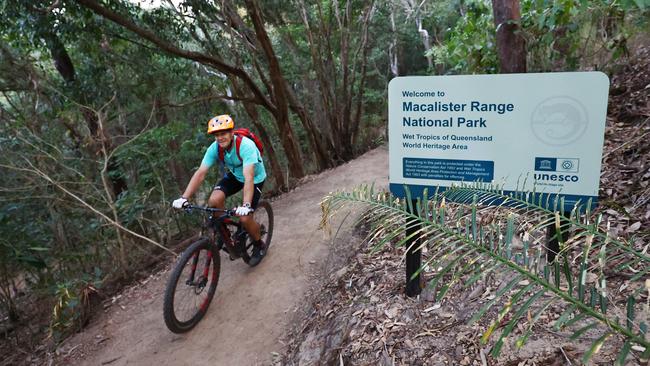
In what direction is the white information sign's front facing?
toward the camera

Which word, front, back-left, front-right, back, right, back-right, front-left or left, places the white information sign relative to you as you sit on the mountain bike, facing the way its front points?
left

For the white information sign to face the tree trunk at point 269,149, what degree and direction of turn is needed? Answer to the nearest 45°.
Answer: approximately 135° to its right

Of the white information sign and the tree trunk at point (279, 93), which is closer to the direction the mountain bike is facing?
the white information sign

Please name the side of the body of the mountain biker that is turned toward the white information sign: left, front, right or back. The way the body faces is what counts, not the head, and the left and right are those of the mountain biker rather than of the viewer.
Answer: left

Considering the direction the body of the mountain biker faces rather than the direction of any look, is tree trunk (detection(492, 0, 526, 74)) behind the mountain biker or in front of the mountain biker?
behind

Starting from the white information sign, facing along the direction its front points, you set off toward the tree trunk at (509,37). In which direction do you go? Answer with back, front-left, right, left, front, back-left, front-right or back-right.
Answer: back

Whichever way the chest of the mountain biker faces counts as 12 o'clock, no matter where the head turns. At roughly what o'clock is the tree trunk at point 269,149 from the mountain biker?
The tree trunk is roughly at 5 o'clock from the mountain biker.

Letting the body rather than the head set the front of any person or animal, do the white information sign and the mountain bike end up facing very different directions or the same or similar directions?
same or similar directions

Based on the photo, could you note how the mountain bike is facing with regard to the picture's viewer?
facing the viewer and to the left of the viewer

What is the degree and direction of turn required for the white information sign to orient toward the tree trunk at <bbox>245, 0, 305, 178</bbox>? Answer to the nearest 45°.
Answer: approximately 135° to its right

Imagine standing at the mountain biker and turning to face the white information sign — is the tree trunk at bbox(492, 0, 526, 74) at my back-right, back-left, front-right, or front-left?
front-left
